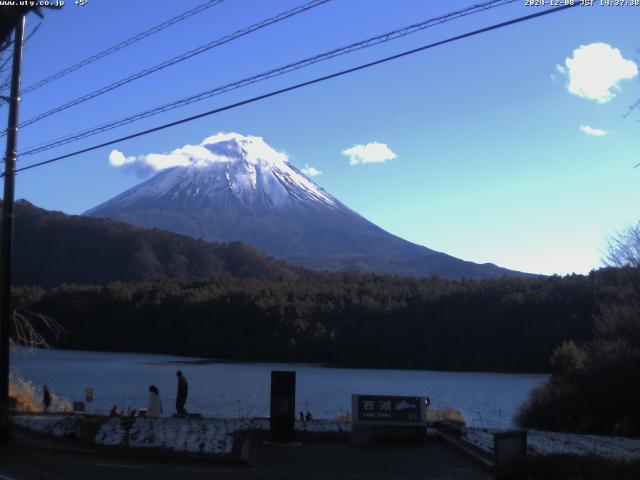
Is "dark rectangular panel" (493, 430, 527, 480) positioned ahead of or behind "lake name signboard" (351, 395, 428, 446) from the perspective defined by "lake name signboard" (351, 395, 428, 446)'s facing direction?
ahead

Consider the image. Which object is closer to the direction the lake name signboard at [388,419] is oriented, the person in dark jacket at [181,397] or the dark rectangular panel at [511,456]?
the dark rectangular panel

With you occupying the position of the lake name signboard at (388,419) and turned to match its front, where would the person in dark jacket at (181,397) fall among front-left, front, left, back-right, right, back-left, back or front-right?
back-right

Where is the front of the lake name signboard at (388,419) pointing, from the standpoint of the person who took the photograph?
facing the viewer

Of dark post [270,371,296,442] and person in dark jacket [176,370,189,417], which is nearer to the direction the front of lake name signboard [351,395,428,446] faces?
the dark post

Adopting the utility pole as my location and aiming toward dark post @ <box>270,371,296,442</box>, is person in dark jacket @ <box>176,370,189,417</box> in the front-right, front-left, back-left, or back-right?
front-left

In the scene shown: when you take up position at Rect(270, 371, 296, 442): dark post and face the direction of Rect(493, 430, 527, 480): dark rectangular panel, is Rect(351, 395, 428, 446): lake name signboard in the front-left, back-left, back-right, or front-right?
front-left

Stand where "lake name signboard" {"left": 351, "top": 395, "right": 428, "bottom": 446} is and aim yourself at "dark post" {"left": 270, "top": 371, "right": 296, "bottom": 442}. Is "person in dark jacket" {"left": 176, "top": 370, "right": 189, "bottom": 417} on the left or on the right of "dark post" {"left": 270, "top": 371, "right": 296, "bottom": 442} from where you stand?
right

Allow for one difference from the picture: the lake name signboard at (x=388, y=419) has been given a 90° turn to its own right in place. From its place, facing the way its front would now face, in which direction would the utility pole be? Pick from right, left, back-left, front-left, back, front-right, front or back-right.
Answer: front
